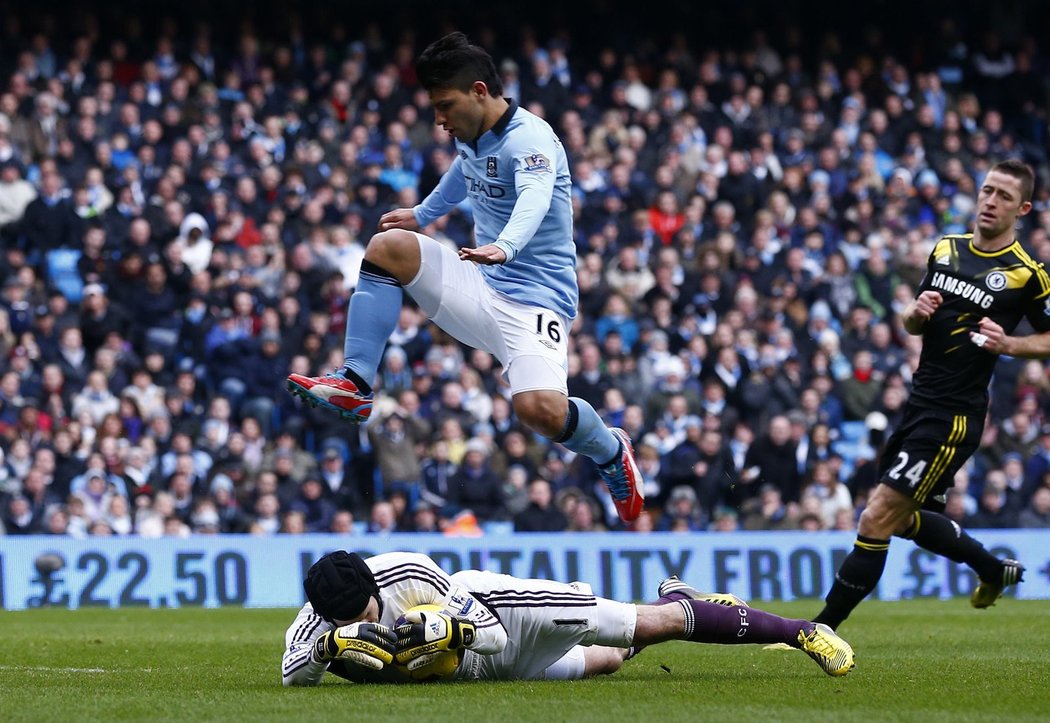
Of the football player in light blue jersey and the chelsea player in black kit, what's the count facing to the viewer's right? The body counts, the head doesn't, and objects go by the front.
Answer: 0

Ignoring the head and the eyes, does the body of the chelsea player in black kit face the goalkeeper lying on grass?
yes

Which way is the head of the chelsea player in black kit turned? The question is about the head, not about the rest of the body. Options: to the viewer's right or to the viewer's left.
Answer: to the viewer's left

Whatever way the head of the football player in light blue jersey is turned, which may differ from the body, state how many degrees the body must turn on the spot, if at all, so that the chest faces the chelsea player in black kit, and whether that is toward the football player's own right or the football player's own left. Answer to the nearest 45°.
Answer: approximately 135° to the football player's own left

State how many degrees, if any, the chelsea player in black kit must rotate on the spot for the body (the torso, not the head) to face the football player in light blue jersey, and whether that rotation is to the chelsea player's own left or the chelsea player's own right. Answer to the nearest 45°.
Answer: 0° — they already face them

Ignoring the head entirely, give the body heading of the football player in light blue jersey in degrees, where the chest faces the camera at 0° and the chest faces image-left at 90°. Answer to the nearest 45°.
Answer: approximately 45°
